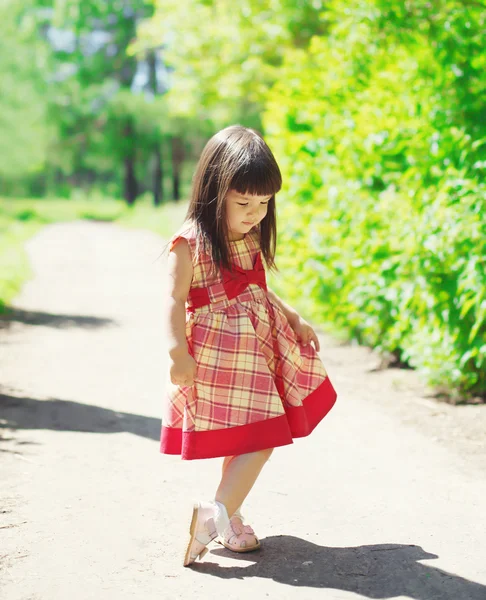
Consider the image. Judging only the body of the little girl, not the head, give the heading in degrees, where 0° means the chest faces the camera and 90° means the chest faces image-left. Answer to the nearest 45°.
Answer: approximately 315°
